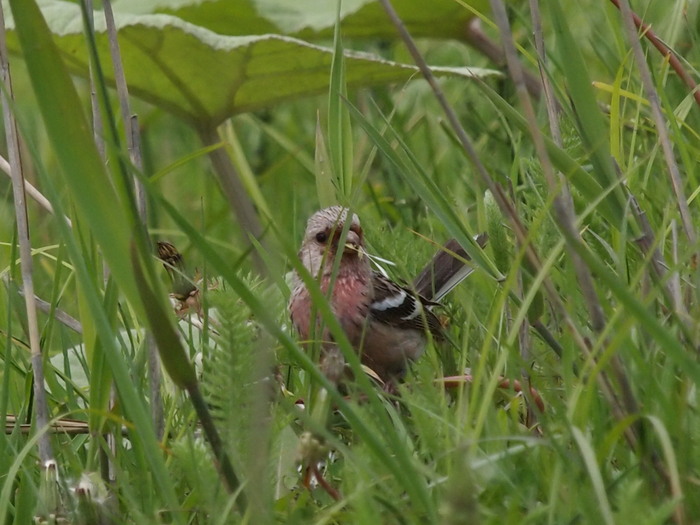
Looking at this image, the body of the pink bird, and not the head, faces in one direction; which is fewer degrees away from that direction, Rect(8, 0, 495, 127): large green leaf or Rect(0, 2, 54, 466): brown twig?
the brown twig

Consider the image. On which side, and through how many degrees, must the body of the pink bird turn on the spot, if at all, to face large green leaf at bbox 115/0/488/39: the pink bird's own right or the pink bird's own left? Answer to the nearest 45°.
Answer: approximately 135° to the pink bird's own right

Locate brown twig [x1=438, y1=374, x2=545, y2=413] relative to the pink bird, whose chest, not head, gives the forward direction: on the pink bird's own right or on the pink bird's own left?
on the pink bird's own left

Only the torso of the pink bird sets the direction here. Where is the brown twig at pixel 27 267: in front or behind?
in front

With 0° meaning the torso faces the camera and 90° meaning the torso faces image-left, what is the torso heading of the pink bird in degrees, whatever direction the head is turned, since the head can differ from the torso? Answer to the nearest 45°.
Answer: approximately 45°
